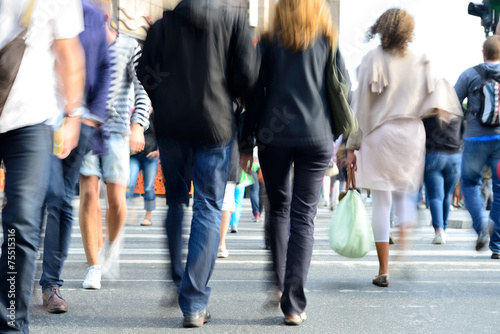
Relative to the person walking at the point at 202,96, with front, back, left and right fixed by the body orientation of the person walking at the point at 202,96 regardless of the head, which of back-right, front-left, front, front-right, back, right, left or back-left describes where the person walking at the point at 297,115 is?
right

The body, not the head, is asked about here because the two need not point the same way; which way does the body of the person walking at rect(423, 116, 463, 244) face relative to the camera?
away from the camera

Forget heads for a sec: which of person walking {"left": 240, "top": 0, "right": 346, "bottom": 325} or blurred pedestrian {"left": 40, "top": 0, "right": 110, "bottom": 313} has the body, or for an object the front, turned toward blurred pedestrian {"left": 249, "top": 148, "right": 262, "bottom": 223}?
the person walking

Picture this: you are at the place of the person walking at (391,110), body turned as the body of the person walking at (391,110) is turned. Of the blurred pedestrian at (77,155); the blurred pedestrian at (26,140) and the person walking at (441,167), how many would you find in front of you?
1

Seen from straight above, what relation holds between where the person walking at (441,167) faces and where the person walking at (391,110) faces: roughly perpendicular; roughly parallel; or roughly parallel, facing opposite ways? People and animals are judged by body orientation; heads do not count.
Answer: roughly parallel

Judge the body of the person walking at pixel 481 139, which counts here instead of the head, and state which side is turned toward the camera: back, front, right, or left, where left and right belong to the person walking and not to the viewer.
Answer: back

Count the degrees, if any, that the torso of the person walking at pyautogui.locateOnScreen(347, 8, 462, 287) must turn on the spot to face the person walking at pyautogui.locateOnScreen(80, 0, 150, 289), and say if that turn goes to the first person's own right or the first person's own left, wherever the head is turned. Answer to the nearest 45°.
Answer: approximately 135° to the first person's own left

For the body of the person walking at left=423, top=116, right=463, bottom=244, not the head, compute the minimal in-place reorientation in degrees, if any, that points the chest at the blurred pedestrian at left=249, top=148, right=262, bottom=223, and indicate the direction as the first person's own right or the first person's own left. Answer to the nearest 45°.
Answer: approximately 45° to the first person's own left

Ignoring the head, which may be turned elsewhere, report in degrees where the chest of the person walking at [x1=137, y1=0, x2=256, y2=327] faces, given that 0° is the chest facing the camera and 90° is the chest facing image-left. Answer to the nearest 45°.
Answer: approximately 180°

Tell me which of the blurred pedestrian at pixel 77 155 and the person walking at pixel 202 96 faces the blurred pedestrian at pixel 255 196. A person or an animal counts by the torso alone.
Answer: the person walking

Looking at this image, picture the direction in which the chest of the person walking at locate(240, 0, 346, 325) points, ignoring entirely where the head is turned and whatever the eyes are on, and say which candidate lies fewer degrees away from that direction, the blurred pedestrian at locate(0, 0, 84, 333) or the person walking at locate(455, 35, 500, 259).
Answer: the person walking

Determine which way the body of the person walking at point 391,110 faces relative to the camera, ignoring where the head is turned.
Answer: away from the camera

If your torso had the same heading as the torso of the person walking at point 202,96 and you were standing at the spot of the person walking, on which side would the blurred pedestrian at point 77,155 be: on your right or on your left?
on your left

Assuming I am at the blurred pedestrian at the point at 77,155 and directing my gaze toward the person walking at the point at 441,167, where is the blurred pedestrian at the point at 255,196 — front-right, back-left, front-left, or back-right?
front-left

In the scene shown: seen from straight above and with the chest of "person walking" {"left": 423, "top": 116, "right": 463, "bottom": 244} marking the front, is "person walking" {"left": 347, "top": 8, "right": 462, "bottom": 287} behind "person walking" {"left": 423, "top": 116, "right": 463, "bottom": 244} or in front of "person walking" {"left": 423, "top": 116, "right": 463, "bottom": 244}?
behind
